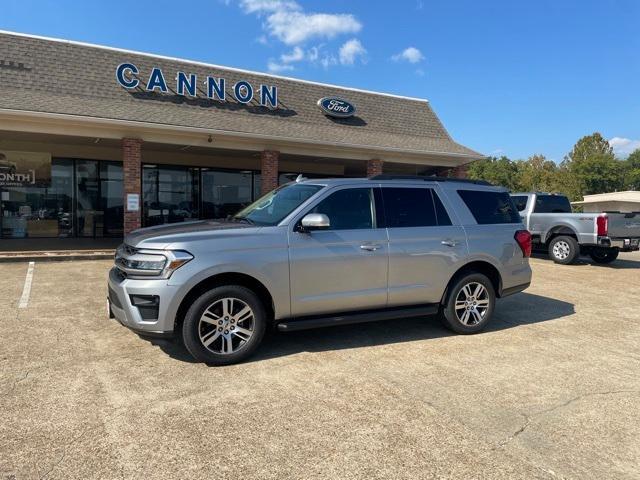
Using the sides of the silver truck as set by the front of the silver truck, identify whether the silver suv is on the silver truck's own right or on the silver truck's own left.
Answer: on the silver truck's own left

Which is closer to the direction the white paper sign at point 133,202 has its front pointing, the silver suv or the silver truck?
the silver suv

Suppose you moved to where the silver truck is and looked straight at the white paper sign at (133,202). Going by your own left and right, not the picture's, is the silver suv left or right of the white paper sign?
left

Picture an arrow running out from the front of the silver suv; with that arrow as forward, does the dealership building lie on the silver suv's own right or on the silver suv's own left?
on the silver suv's own right

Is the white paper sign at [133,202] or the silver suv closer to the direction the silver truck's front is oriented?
the white paper sign

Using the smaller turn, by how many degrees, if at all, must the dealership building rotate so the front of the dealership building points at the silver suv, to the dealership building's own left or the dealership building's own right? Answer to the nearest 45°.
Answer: approximately 45° to the dealership building's own right

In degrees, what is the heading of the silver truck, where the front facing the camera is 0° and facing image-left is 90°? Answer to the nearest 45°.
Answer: approximately 135°

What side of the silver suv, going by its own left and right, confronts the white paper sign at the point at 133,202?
right

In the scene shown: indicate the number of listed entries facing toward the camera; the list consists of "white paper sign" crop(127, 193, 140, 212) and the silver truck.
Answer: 1

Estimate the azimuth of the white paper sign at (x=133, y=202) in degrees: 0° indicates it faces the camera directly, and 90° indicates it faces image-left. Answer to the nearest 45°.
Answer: approximately 0°

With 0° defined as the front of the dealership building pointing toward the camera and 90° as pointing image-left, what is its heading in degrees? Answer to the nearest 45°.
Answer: approximately 315°

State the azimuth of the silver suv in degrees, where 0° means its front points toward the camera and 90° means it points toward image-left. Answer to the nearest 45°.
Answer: approximately 45°

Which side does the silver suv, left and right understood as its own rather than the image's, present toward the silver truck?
back
